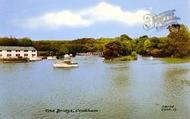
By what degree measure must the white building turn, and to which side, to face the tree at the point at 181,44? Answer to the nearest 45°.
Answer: approximately 90° to its left

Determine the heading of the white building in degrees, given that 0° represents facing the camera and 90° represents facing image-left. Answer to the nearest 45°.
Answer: approximately 0°

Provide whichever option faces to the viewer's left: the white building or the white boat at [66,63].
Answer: the white boat

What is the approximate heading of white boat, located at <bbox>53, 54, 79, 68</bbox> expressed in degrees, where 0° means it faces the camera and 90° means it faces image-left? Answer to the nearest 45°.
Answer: approximately 90°

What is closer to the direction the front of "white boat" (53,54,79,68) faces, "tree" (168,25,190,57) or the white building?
the white building

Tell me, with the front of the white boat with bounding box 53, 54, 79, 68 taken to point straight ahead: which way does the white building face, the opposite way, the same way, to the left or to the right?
to the left

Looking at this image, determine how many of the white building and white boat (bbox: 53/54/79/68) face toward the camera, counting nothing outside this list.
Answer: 1
